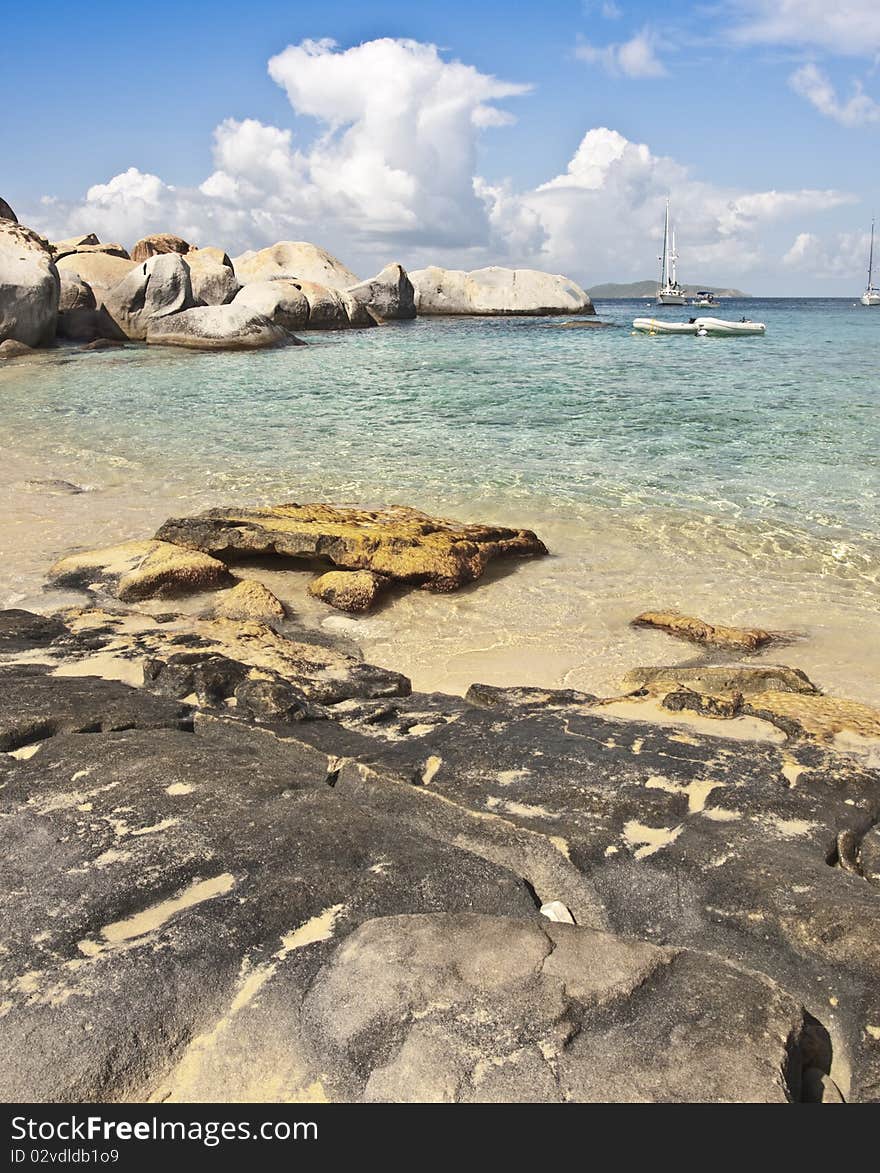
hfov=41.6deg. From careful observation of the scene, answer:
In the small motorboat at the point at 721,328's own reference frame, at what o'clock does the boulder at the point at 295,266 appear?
The boulder is roughly at 12 o'clock from the small motorboat.

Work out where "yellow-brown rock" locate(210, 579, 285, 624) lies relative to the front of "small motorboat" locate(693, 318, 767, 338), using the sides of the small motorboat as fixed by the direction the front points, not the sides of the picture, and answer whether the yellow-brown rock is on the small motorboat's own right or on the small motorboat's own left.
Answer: on the small motorboat's own left

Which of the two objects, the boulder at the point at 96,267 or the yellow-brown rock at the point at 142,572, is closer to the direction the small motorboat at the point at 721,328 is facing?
the boulder

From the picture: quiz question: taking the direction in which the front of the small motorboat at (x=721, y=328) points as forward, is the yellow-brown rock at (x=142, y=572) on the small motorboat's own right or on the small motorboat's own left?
on the small motorboat's own left

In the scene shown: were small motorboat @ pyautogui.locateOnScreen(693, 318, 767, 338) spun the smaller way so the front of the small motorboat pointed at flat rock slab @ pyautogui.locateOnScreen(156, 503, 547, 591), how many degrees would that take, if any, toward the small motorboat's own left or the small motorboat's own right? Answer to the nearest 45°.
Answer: approximately 90° to the small motorboat's own left

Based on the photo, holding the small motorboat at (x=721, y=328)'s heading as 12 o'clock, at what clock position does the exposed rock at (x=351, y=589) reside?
The exposed rock is roughly at 9 o'clock from the small motorboat.

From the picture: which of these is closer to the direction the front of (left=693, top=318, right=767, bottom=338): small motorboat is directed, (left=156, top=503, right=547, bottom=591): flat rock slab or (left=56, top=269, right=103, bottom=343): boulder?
the boulder
